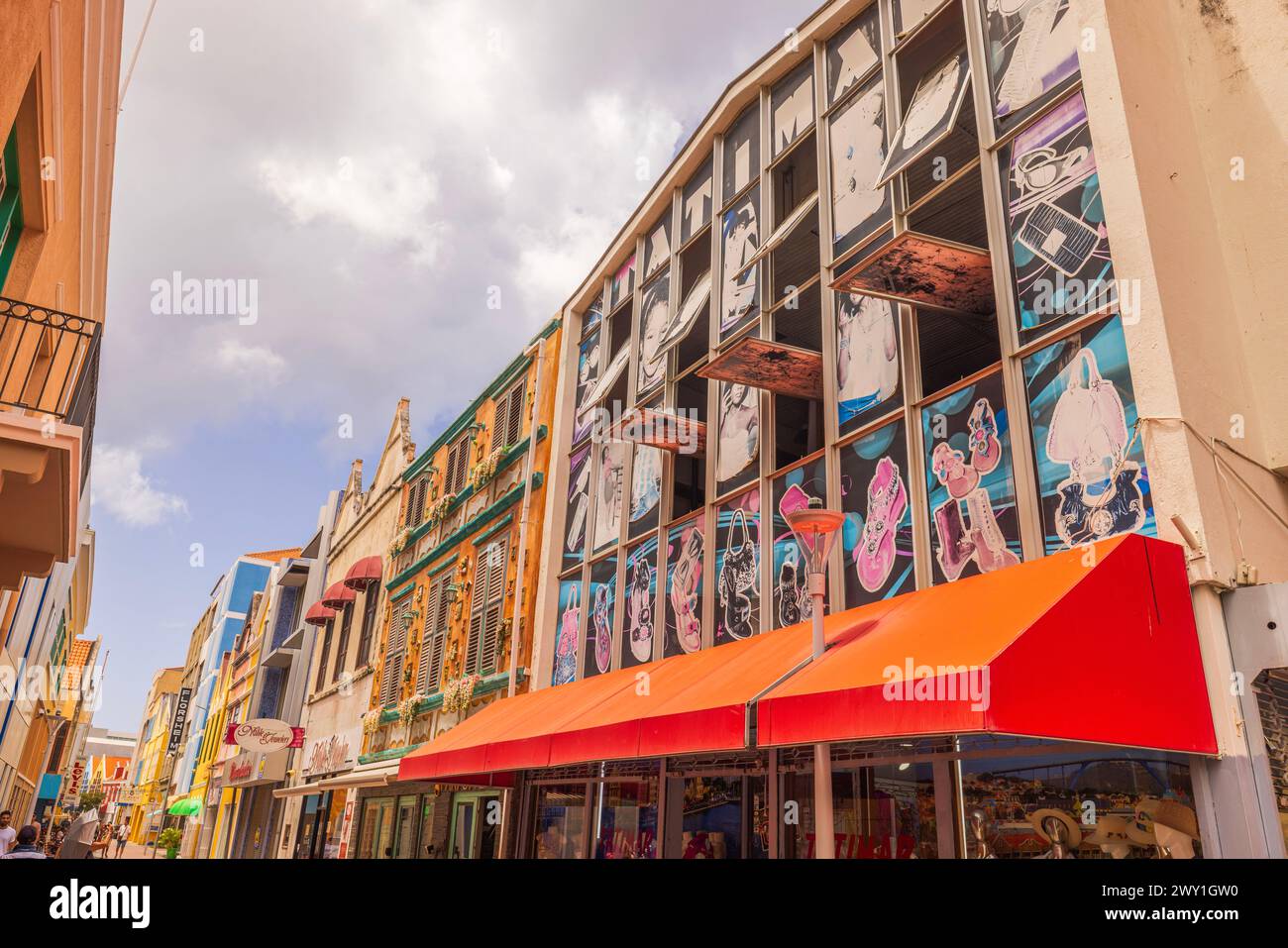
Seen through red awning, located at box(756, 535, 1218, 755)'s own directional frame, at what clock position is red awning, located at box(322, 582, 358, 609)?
red awning, located at box(322, 582, 358, 609) is roughly at 3 o'clock from red awning, located at box(756, 535, 1218, 755).

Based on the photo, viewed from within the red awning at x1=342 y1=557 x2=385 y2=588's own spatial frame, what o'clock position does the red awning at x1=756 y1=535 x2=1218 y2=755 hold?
the red awning at x1=756 y1=535 x2=1218 y2=755 is roughly at 10 o'clock from the red awning at x1=342 y1=557 x2=385 y2=588.

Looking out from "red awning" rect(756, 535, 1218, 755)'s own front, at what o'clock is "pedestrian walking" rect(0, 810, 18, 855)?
The pedestrian walking is roughly at 2 o'clock from the red awning.

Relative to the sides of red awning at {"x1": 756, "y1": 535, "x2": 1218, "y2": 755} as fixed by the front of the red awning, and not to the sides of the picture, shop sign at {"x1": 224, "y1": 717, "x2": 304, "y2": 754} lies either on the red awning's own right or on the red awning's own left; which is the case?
on the red awning's own right

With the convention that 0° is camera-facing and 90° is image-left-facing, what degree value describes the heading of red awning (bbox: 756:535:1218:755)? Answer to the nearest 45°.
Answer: approximately 45°

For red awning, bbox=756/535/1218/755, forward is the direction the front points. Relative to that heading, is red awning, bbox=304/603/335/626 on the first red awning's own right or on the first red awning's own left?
on the first red awning's own right
